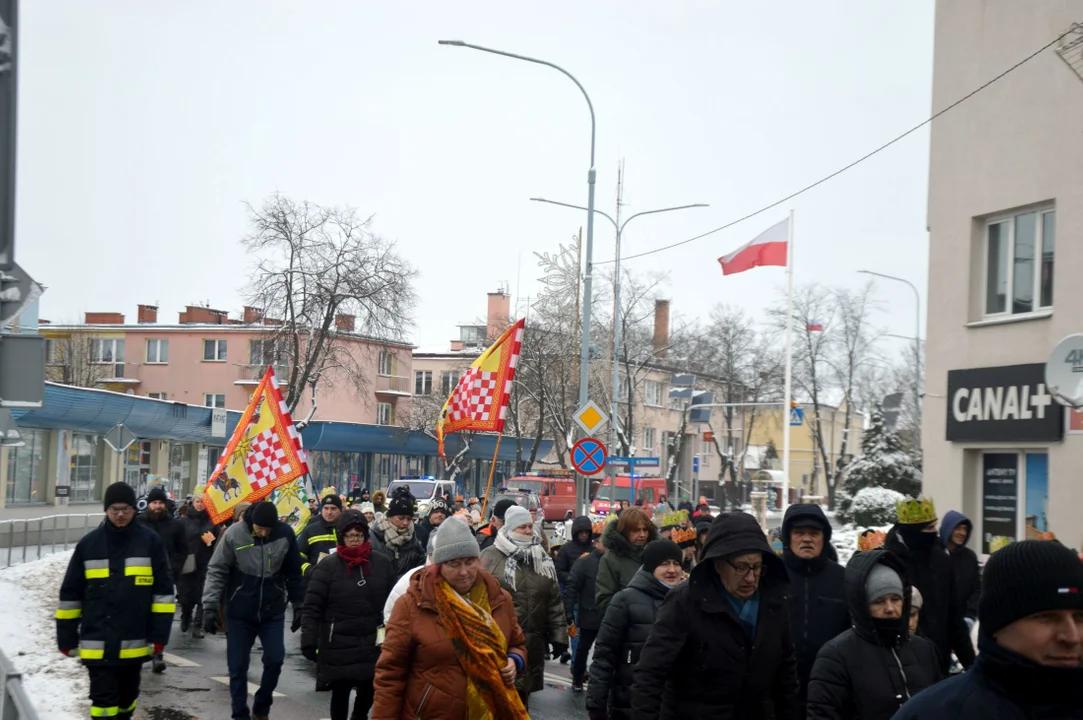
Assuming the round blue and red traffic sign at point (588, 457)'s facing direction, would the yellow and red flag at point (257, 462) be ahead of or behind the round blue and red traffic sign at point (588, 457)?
ahead

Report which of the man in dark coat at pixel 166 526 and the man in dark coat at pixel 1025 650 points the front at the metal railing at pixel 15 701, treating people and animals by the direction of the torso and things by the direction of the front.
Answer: the man in dark coat at pixel 166 526

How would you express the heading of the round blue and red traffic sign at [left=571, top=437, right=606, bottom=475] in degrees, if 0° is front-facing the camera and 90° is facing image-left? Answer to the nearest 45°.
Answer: approximately 0°

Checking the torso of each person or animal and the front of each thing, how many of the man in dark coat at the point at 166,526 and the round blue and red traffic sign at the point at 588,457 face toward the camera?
2

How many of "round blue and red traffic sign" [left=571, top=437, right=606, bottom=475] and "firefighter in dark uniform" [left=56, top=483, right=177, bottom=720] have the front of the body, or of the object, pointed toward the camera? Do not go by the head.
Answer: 2

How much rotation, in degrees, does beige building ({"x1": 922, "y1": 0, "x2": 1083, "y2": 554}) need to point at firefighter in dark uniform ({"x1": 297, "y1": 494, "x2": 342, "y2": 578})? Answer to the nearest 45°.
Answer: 0° — it already faces them

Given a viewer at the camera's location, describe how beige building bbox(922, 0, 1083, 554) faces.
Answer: facing the viewer and to the left of the viewer

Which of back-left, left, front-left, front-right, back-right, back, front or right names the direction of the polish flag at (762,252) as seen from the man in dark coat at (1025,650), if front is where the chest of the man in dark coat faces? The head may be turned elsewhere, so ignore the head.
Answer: back-left

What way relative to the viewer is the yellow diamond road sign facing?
toward the camera

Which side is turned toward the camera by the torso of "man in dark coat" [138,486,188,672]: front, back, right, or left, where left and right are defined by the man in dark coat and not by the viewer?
front

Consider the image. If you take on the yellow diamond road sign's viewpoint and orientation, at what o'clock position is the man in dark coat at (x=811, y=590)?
The man in dark coat is roughly at 12 o'clock from the yellow diamond road sign.

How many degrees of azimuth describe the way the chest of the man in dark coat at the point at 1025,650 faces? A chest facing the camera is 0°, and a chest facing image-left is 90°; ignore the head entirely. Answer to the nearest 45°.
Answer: approximately 315°

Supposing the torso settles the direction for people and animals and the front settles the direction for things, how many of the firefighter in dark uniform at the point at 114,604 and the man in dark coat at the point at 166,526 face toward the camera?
2

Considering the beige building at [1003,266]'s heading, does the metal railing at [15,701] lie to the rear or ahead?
ahead
